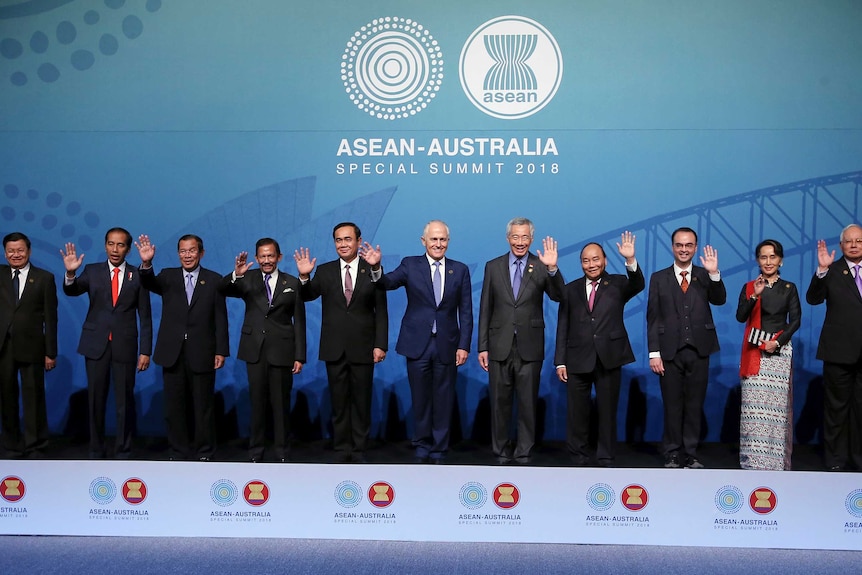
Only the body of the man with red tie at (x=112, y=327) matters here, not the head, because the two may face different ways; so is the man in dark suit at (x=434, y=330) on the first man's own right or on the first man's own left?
on the first man's own left

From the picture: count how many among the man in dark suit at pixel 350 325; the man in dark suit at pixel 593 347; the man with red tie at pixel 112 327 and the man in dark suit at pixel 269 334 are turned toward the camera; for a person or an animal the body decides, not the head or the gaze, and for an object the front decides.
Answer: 4

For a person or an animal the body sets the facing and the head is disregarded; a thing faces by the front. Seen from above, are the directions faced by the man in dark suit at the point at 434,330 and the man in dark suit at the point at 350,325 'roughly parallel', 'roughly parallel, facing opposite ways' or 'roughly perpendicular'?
roughly parallel

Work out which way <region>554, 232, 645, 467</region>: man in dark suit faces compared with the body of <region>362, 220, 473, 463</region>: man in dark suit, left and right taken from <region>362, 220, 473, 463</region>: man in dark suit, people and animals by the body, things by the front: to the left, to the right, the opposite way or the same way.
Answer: the same way

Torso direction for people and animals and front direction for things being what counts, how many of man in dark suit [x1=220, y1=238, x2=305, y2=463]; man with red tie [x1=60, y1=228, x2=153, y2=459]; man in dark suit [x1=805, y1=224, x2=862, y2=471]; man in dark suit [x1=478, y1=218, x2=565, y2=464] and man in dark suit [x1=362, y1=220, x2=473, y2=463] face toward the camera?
5

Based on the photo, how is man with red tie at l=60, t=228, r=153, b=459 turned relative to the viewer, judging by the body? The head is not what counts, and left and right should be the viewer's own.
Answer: facing the viewer

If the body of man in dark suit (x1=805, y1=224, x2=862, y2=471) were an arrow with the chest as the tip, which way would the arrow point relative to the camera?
toward the camera

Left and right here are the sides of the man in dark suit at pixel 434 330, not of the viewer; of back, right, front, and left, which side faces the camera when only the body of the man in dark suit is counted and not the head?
front

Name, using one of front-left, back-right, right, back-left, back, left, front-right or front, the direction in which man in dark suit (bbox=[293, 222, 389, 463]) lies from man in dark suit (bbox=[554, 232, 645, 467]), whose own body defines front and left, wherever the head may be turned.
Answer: right

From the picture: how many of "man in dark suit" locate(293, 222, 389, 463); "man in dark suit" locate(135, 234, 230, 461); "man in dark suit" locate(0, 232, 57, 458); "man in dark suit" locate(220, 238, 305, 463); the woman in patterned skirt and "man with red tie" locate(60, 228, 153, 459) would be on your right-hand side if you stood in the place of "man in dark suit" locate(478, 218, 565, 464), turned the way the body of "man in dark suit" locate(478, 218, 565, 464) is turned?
5

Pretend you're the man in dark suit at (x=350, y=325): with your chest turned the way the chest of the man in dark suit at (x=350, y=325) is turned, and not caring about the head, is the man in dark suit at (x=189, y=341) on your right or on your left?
on your right

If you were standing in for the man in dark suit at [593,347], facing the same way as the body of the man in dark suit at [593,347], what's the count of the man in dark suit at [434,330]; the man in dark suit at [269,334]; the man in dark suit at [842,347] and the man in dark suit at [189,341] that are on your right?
3

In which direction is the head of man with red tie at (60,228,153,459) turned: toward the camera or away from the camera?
toward the camera

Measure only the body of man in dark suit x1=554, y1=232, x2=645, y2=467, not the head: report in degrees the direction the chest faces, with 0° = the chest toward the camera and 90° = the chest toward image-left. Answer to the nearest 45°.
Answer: approximately 0°

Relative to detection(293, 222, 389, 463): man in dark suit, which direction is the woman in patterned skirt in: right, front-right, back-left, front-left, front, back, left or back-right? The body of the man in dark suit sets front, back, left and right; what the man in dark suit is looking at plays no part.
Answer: left

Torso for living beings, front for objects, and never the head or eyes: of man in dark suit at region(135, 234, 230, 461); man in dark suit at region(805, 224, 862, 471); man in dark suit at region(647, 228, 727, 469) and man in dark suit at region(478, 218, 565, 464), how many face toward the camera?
4

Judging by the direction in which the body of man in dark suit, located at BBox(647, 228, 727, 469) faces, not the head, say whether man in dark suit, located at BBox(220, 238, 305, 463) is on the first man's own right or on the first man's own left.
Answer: on the first man's own right

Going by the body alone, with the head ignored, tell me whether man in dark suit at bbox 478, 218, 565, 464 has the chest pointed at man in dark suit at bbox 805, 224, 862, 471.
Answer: no

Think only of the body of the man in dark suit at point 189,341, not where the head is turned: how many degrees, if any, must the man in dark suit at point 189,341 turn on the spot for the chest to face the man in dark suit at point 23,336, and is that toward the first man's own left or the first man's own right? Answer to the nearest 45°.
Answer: approximately 90° to the first man's own right
